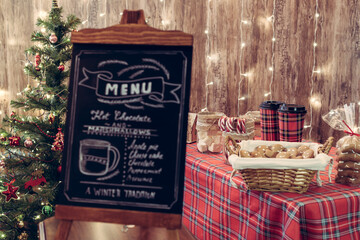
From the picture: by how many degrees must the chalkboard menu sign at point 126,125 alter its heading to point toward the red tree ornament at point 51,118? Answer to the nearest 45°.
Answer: approximately 135° to its right

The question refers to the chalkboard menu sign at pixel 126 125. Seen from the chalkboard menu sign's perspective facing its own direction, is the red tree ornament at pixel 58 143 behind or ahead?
behind

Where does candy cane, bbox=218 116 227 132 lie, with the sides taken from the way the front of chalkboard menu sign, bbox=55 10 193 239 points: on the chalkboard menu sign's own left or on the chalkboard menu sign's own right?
on the chalkboard menu sign's own left

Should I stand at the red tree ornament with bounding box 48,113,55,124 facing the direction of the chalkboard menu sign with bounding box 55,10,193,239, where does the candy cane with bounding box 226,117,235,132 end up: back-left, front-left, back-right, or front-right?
front-left

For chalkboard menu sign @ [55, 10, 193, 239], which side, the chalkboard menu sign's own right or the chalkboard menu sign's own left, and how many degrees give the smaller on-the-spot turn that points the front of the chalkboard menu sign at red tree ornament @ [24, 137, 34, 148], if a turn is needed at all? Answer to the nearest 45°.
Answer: approximately 135° to the chalkboard menu sign's own right

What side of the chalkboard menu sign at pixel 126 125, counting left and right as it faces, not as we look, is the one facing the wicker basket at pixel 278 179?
left

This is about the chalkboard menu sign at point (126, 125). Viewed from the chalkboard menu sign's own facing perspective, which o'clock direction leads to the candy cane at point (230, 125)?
The candy cane is roughly at 8 o'clock from the chalkboard menu sign.

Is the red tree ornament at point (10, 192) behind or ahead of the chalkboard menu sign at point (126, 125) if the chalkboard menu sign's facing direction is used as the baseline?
behind

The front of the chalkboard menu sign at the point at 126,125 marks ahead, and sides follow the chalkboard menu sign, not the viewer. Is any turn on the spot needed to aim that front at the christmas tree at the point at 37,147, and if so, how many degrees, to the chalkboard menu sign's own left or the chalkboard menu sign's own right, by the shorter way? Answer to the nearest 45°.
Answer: approximately 135° to the chalkboard menu sign's own right

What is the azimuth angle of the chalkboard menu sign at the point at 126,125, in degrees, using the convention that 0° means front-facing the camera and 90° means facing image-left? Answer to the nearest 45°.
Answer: approximately 0°

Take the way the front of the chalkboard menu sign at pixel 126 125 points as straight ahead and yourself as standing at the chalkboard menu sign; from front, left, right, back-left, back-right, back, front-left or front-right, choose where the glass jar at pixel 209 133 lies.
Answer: back-left
